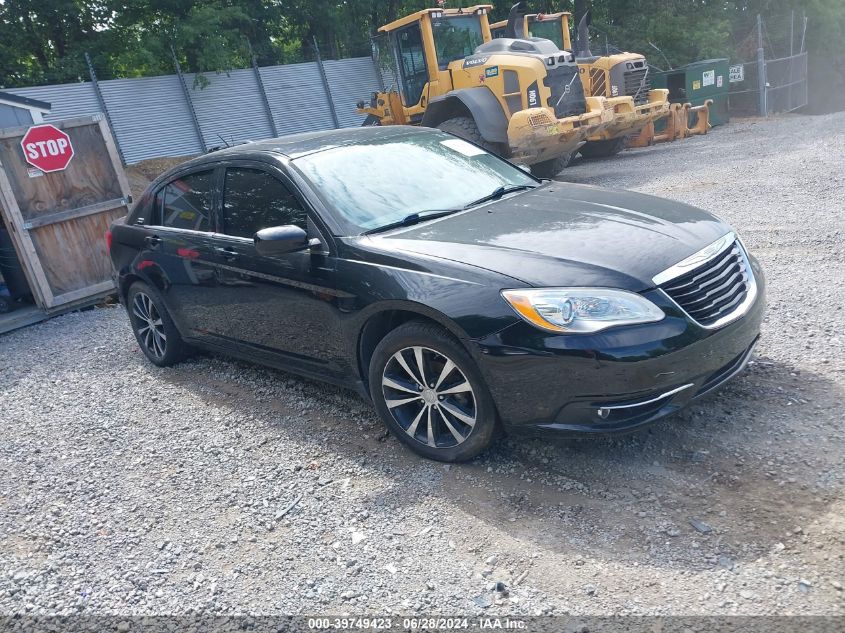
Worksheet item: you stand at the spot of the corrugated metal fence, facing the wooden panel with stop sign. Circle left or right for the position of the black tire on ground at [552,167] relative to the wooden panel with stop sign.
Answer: left

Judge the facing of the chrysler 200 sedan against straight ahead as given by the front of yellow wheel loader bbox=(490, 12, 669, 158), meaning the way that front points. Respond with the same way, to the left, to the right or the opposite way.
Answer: the opposite way

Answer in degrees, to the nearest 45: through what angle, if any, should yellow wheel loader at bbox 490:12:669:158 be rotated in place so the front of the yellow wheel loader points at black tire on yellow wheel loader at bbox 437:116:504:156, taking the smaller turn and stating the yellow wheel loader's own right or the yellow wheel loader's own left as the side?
approximately 90° to the yellow wheel loader's own left

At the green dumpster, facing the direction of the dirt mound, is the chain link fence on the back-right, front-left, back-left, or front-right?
back-right

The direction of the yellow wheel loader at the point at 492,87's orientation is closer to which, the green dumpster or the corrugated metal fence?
the corrugated metal fence

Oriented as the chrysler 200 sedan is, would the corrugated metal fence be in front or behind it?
behind

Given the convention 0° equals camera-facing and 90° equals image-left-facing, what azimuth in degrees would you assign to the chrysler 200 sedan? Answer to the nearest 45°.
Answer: approximately 315°

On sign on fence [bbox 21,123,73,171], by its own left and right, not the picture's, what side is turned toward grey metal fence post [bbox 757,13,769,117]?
left

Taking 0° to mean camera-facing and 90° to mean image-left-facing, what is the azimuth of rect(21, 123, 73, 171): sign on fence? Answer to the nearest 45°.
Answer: approximately 0°

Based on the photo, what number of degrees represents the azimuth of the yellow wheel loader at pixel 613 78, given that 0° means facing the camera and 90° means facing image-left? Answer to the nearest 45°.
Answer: approximately 135°

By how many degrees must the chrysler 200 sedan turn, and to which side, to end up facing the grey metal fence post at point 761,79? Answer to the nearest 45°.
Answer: approximately 90° to its left

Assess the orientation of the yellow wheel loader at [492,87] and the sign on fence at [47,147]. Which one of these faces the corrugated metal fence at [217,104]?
the yellow wheel loader

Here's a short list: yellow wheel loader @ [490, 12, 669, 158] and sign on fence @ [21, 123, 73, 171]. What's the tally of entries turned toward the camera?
1
